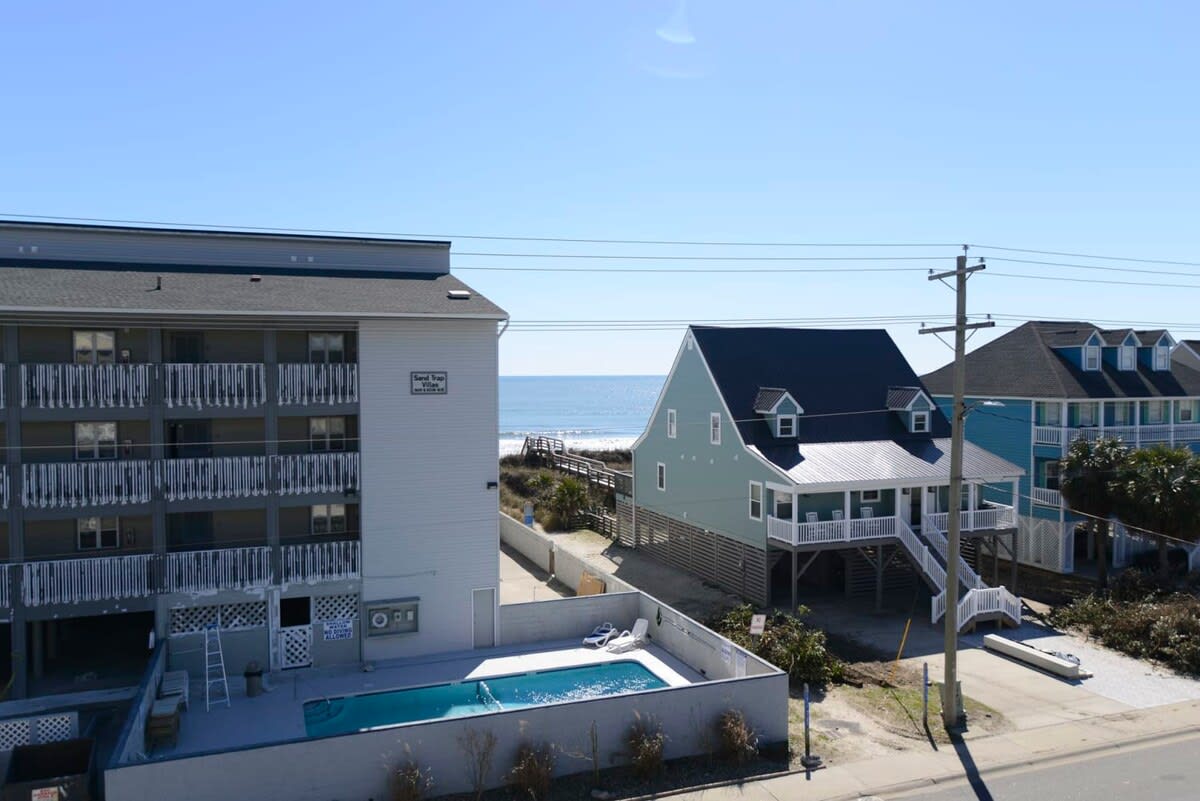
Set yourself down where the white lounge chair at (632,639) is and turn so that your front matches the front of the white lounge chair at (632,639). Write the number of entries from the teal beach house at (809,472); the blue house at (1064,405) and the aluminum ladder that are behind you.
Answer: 2

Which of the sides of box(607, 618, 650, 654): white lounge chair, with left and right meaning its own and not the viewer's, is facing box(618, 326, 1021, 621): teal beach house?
back

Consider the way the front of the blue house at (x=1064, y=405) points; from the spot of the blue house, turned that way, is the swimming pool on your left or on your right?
on your right

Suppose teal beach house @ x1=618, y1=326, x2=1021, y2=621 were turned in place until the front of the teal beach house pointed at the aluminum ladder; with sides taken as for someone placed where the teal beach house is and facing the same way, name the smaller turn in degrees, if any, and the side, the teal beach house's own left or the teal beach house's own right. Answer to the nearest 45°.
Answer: approximately 90° to the teal beach house's own right

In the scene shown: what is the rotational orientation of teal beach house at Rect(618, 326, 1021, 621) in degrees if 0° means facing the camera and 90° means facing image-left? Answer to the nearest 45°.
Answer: approximately 315°

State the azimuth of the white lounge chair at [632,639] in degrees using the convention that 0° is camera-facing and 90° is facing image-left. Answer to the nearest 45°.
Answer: approximately 45°

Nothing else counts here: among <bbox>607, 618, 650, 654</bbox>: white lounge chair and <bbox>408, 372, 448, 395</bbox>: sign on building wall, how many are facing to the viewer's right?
0

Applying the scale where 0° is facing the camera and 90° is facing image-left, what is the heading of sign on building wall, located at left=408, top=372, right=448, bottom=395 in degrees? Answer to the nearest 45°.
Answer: approximately 0°
